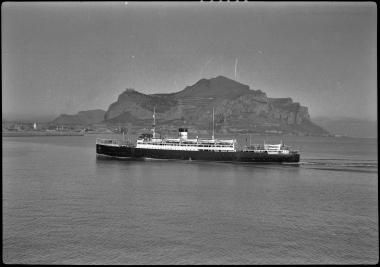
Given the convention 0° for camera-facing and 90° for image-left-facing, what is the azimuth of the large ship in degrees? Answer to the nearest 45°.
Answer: approximately 90°
